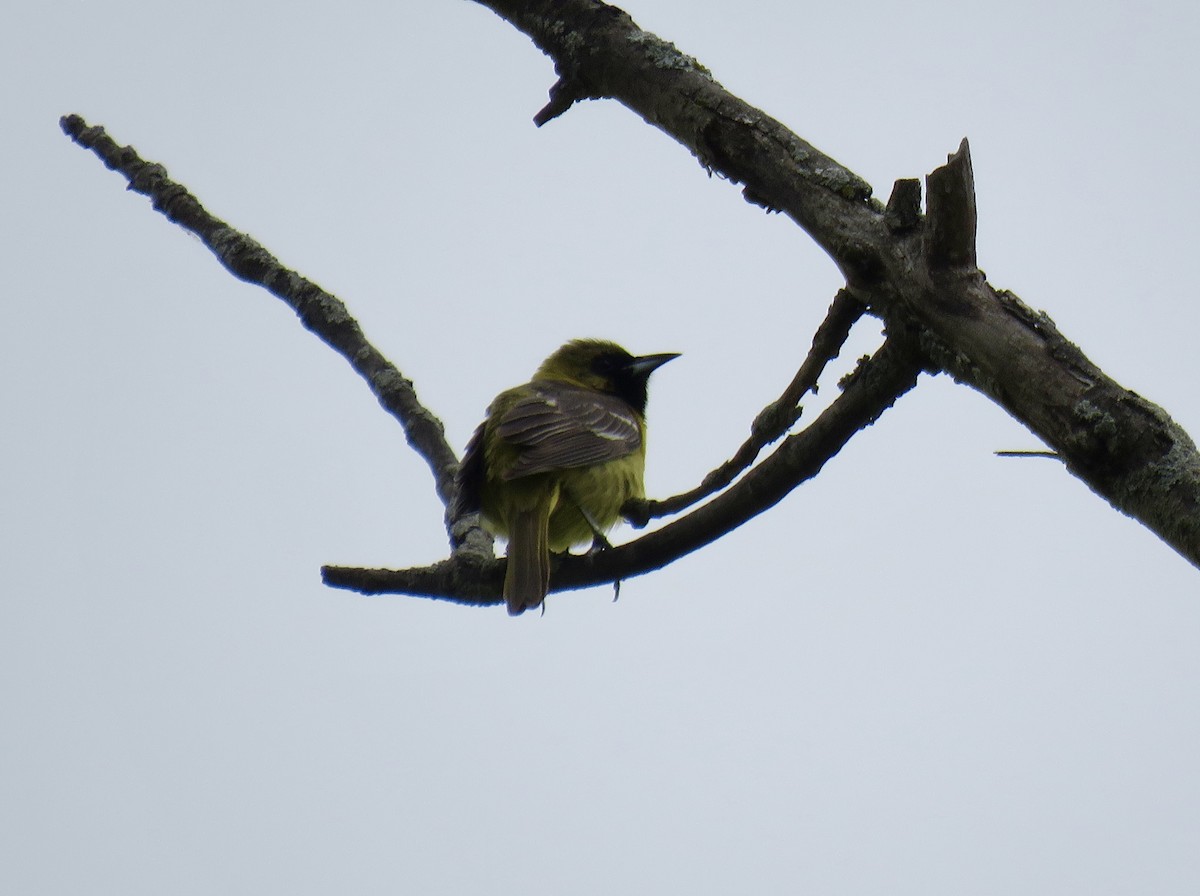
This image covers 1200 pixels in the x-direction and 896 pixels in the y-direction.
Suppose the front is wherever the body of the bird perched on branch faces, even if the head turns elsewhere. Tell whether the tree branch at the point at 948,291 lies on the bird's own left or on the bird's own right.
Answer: on the bird's own right

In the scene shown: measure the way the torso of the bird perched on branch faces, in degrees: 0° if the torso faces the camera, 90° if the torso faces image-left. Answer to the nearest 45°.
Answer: approximately 225°
